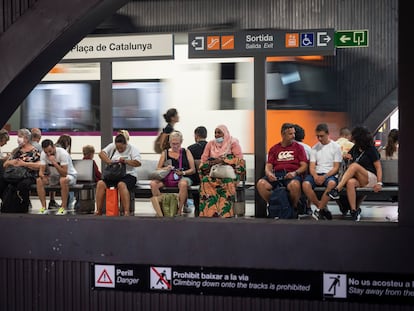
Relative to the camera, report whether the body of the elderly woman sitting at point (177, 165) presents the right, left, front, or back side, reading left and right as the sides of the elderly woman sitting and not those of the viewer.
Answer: front

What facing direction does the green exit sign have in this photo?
toward the camera

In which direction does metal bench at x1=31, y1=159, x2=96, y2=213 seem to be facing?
toward the camera

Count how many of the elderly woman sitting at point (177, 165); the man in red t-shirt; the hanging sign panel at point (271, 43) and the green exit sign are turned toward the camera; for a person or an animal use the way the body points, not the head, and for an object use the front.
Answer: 4

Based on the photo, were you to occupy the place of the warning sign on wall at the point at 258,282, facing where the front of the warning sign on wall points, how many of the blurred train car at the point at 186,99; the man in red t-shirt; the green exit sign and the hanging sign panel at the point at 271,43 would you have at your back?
4

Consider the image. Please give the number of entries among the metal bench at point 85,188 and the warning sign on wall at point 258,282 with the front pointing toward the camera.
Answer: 2

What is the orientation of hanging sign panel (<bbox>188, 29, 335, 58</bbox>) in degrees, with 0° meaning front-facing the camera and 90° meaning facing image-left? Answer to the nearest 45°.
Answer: approximately 0°

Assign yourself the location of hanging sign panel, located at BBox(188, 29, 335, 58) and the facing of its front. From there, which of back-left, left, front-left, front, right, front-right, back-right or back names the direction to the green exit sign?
back-left

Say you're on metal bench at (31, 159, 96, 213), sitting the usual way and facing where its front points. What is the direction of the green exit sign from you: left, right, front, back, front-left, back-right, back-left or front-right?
left
